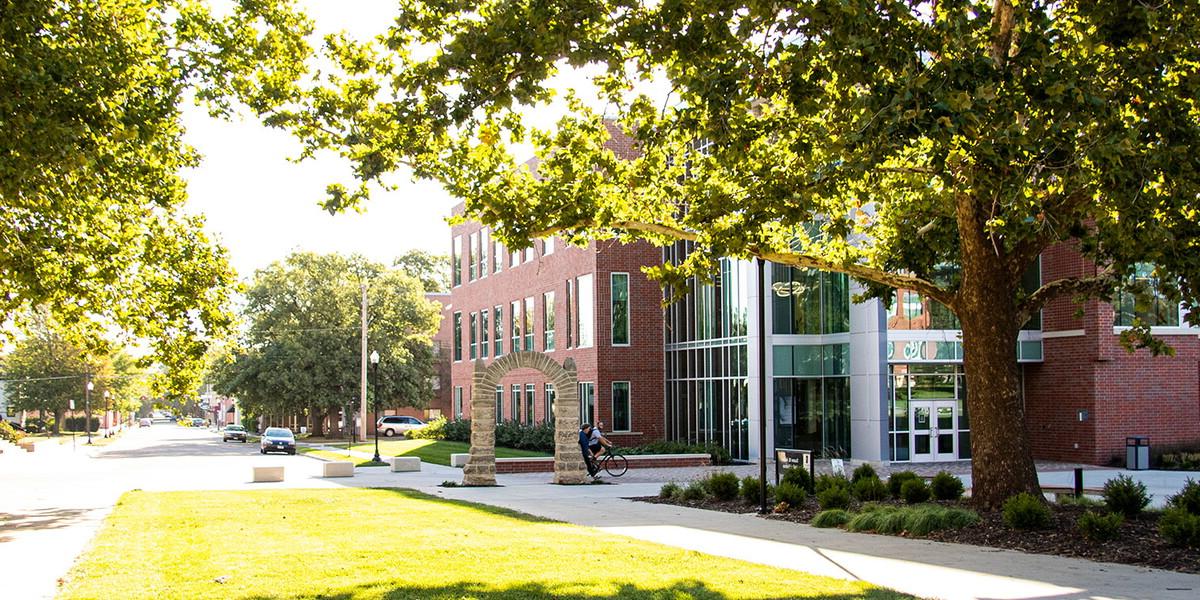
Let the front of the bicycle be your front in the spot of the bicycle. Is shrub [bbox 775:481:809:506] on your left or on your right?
on your right

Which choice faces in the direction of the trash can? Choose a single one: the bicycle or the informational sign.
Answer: the bicycle

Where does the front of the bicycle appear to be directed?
to the viewer's right

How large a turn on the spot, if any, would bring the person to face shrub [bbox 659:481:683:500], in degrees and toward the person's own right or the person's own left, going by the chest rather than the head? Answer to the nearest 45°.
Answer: approximately 90° to the person's own right

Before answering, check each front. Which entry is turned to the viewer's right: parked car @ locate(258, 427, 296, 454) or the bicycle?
the bicycle

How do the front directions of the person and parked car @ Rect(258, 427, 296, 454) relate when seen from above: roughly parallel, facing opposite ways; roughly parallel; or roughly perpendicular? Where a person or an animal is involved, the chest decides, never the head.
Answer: roughly perpendicular

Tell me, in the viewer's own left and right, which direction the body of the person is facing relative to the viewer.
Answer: facing to the right of the viewer

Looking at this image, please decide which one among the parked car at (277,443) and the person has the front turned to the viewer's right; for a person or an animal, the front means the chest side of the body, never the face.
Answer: the person

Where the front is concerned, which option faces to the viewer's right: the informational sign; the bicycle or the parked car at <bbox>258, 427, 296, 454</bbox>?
the bicycle

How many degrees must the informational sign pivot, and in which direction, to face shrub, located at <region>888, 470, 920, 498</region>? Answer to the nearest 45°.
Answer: approximately 45° to its left

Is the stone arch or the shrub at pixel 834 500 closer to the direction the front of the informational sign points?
the shrub

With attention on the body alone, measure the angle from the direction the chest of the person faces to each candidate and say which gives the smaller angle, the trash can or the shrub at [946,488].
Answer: the trash can

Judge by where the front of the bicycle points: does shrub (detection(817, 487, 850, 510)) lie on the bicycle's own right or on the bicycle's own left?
on the bicycle's own right
